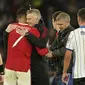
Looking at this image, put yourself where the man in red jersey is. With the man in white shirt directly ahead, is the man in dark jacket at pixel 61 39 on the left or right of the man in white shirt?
left

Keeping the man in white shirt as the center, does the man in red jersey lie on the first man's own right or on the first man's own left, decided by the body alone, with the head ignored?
on the first man's own left

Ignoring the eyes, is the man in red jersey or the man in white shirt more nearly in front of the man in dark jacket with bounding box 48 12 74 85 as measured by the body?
the man in red jersey

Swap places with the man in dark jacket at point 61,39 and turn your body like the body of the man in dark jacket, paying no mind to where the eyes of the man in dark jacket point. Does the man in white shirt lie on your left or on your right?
on your left

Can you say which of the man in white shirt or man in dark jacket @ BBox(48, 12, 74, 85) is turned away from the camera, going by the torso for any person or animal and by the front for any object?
the man in white shirt

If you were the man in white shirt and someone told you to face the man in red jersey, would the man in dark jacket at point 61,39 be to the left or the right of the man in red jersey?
right

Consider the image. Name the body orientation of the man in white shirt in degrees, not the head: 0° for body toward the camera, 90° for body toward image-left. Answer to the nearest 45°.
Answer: approximately 180°
